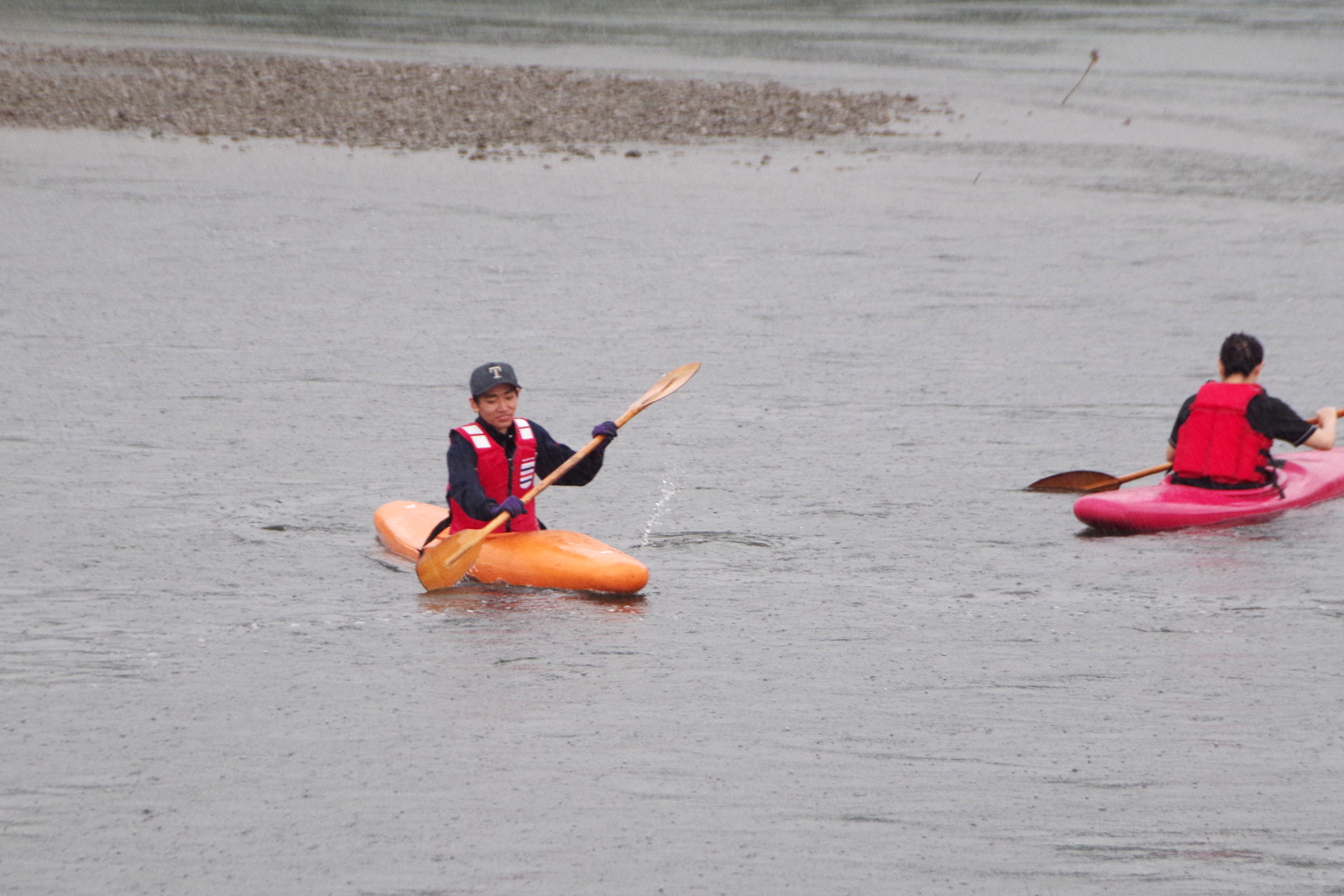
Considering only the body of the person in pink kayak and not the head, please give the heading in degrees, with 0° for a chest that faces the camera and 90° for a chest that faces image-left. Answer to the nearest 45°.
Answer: approximately 225°

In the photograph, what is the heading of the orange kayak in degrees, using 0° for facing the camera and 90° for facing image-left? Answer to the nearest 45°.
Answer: approximately 315°

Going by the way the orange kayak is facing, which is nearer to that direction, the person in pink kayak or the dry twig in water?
the person in pink kayak

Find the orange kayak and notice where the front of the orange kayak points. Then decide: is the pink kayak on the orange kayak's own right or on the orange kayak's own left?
on the orange kayak's own left

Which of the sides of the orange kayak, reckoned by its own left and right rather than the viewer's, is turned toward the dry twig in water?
left

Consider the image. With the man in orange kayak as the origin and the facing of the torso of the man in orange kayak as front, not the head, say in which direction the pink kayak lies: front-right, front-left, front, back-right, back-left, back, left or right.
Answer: front-left

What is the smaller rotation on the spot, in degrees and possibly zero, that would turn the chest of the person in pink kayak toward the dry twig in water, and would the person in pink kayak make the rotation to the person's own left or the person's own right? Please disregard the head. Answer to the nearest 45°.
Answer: approximately 45° to the person's own left

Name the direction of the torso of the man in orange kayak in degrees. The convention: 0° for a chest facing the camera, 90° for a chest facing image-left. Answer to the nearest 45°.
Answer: approximately 315°
